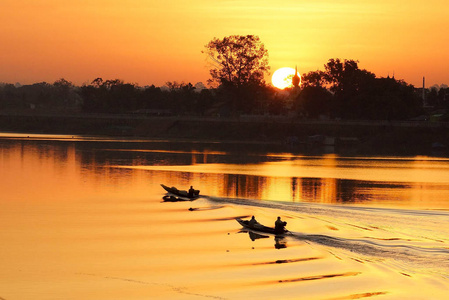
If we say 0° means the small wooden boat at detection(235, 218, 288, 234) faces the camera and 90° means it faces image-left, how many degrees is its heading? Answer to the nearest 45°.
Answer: approximately 90°
